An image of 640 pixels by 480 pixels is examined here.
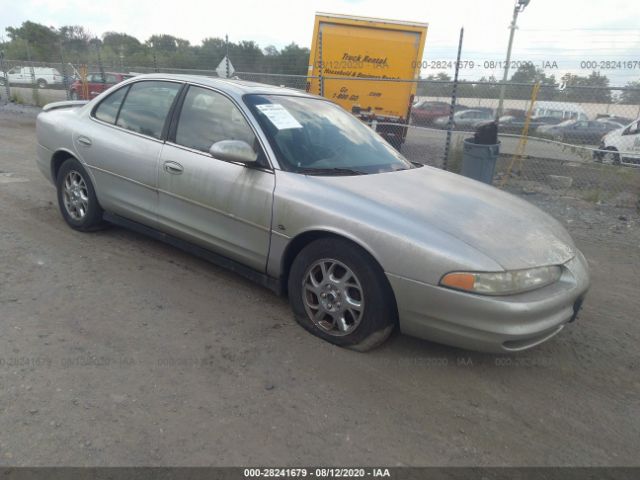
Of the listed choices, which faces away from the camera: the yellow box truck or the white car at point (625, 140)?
the yellow box truck

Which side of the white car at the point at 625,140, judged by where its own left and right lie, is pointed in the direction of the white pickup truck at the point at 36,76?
front

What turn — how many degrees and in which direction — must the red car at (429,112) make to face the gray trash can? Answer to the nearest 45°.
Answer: approximately 45° to its left

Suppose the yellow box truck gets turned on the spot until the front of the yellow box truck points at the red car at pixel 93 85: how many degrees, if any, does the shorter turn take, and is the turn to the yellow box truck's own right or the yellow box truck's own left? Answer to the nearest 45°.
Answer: approximately 45° to the yellow box truck's own left

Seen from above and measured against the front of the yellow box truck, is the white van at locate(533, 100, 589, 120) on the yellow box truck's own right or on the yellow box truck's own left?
on the yellow box truck's own right

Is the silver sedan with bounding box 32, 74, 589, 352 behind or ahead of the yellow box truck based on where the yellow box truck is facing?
behind

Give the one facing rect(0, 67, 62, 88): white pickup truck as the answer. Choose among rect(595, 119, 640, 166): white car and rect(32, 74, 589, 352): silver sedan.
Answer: rect(595, 119, 640, 166): white car

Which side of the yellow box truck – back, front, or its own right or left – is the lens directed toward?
back

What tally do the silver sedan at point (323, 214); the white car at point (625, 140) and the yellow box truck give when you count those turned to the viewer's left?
1

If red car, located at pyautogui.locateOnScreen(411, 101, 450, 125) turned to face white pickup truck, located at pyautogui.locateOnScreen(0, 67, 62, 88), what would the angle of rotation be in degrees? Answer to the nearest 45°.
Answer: approximately 45° to its right

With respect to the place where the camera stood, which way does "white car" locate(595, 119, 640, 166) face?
facing to the left of the viewer

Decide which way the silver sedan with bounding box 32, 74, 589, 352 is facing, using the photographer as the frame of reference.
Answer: facing the viewer and to the right of the viewer

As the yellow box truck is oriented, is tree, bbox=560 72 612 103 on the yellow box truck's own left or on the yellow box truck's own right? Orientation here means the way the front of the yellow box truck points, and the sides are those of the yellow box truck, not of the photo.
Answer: on the yellow box truck's own right
